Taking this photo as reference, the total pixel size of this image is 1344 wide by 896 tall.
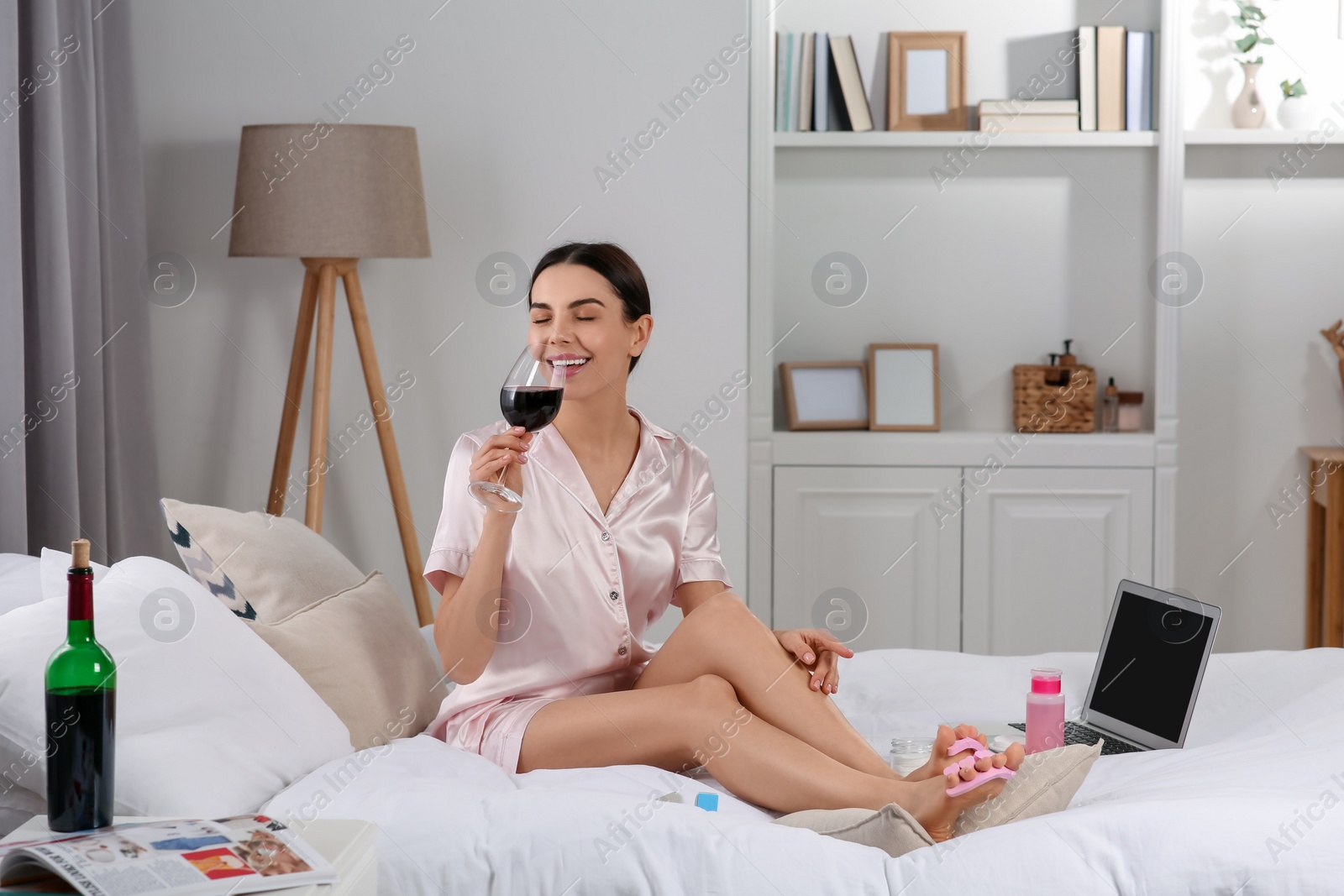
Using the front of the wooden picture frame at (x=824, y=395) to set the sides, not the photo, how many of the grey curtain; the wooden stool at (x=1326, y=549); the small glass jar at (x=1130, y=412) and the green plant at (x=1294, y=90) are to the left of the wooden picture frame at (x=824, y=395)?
3

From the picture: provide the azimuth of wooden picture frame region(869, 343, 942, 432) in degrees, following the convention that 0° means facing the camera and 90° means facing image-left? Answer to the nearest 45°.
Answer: approximately 0°

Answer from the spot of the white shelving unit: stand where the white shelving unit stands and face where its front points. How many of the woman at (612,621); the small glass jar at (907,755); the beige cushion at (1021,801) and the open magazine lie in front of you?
4

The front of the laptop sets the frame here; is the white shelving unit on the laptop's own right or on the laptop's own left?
on the laptop's own right

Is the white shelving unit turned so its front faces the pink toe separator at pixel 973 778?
yes

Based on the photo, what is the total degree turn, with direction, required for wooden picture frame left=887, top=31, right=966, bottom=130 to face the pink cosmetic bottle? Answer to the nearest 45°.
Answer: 0° — it already faces it

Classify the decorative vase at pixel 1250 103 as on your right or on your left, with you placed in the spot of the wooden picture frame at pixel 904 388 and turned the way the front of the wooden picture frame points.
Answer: on your left

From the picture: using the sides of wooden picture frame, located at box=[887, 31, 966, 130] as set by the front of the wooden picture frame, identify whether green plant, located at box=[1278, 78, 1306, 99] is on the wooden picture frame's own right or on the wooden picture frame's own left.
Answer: on the wooden picture frame's own left
